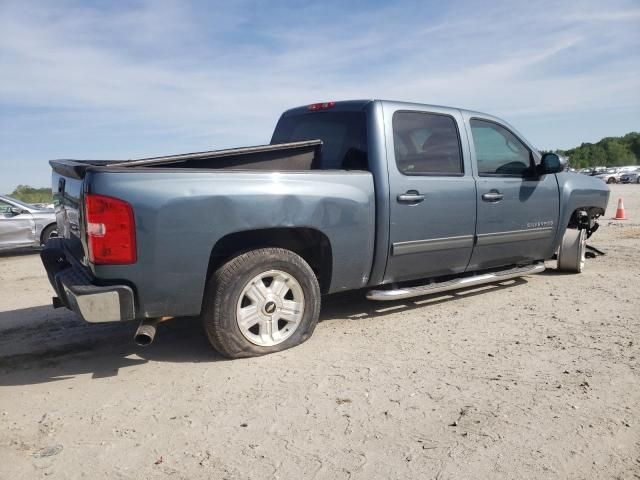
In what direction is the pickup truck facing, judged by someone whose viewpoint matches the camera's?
facing away from the viewer and to the right of the viewer

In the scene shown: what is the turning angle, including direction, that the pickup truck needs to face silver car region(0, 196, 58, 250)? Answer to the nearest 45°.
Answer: approximately 90° to its left

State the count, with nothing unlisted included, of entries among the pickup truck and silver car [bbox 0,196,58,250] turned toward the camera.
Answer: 0

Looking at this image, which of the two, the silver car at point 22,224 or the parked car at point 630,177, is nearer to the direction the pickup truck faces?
the parked car

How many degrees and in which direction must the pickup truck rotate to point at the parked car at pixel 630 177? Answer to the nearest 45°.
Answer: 0° — it already faces it

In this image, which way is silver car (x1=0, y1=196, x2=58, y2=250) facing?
to the viewer's right
